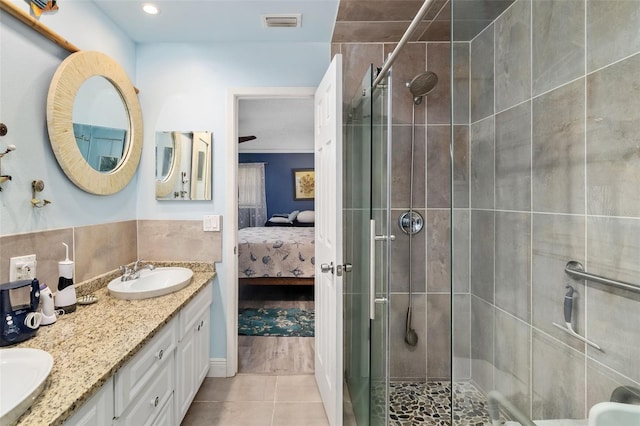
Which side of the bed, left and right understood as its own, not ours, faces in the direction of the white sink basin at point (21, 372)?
front

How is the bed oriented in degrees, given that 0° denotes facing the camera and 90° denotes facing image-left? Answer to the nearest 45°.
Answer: approximately 0°

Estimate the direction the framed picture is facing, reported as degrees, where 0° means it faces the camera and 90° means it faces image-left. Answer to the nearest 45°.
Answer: approximately 0°

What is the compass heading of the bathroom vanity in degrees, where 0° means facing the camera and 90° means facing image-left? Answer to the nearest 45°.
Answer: approximately 315°

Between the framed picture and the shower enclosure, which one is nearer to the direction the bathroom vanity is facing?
the shower enclosure

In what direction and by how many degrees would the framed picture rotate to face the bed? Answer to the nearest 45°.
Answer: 0° — it already faces it

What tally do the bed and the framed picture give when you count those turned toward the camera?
2
